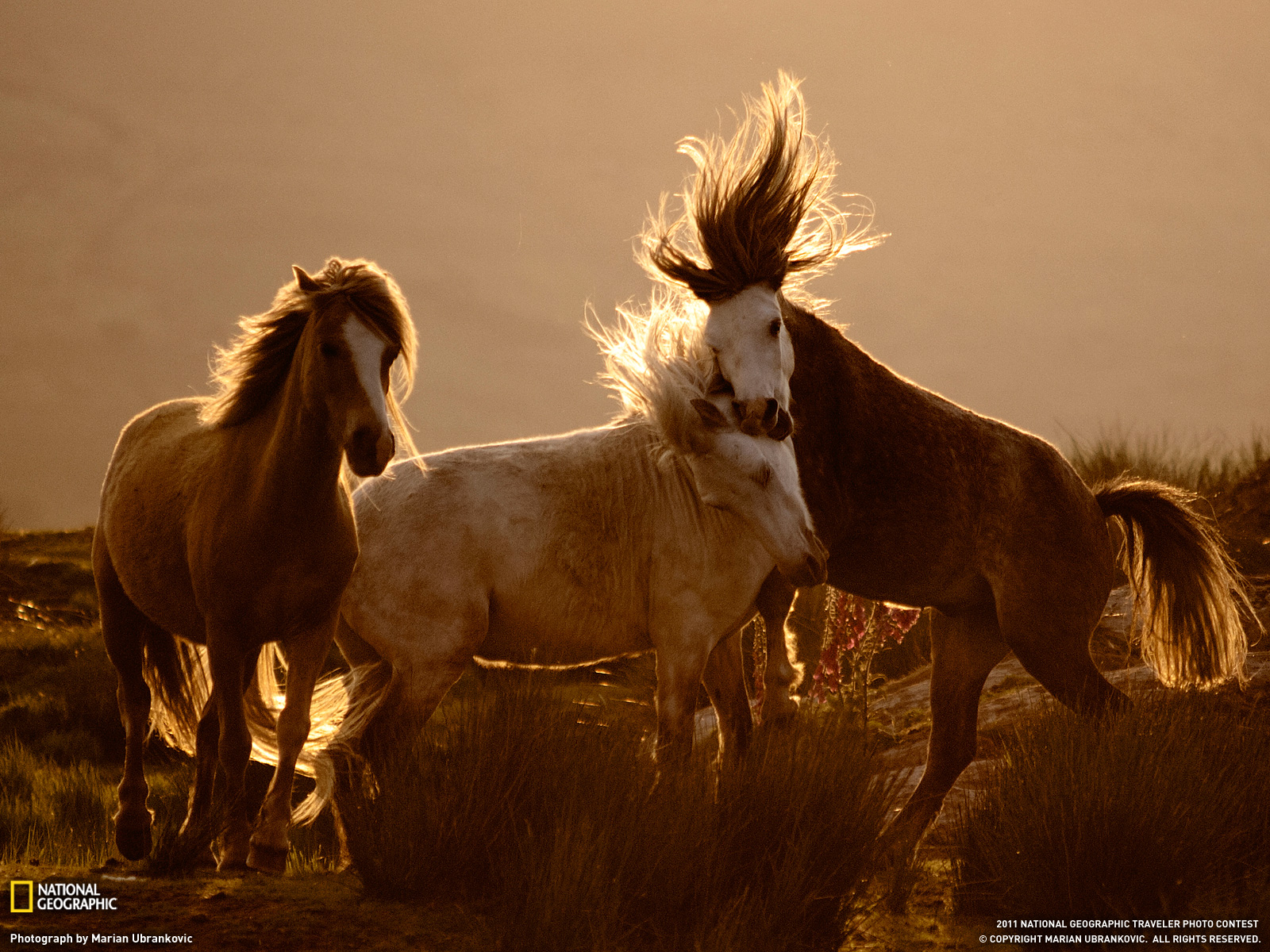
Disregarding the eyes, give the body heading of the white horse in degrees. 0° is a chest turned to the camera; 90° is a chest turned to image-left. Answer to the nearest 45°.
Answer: approximately 270°

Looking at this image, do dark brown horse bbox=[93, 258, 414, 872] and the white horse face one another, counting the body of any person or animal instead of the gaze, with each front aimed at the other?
no

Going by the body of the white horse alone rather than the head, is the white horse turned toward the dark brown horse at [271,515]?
no

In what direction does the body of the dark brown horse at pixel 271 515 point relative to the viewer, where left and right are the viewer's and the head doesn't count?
facing the viewer and to the right of the viewer

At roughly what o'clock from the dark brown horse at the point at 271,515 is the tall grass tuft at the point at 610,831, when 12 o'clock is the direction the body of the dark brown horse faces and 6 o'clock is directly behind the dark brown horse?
The tall grass tuft is roughly at 11 o'clock from the dark brown horse.

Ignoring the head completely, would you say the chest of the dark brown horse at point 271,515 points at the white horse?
no

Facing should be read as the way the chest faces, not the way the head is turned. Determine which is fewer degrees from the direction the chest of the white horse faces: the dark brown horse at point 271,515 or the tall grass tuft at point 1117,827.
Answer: the tall grass tuft

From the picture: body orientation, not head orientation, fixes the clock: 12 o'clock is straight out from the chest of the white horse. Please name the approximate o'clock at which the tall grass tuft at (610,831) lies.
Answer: The tall grass tuft is roughly at 3 o'clock from the white horse.

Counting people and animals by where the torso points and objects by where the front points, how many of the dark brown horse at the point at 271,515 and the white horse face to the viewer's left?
0

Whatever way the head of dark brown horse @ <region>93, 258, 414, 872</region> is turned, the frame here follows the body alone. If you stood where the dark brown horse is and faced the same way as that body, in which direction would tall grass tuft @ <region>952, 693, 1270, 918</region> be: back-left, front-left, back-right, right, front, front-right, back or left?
front-left

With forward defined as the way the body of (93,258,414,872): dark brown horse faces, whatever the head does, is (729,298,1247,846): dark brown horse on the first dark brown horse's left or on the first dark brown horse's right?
on the first dark brown horse's left
